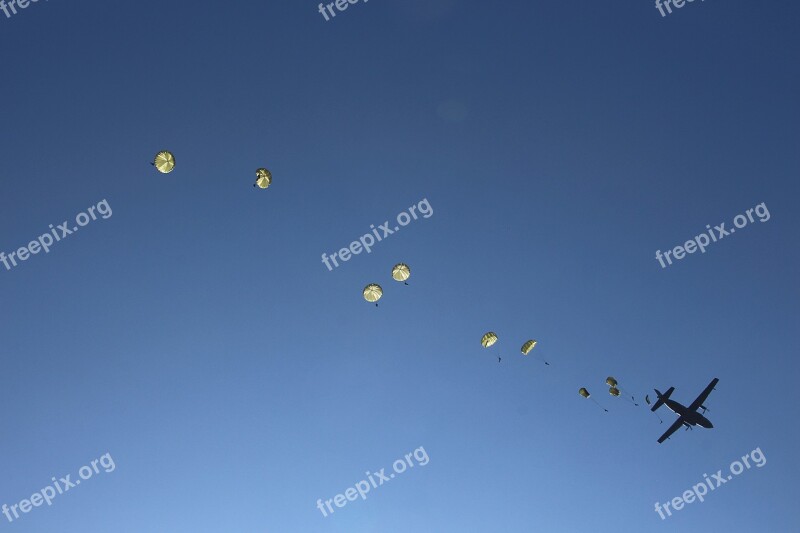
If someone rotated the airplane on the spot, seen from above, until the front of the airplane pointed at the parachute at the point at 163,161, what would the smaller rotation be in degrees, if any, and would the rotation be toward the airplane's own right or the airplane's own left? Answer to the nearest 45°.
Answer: approximately 180°

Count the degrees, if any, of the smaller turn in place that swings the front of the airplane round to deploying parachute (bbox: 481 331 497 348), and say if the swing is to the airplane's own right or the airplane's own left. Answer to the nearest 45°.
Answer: approximately 180°

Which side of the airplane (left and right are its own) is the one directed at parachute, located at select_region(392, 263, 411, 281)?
back

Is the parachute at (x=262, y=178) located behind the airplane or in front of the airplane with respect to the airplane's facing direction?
behind

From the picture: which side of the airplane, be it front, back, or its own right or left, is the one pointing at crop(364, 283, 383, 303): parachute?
back
